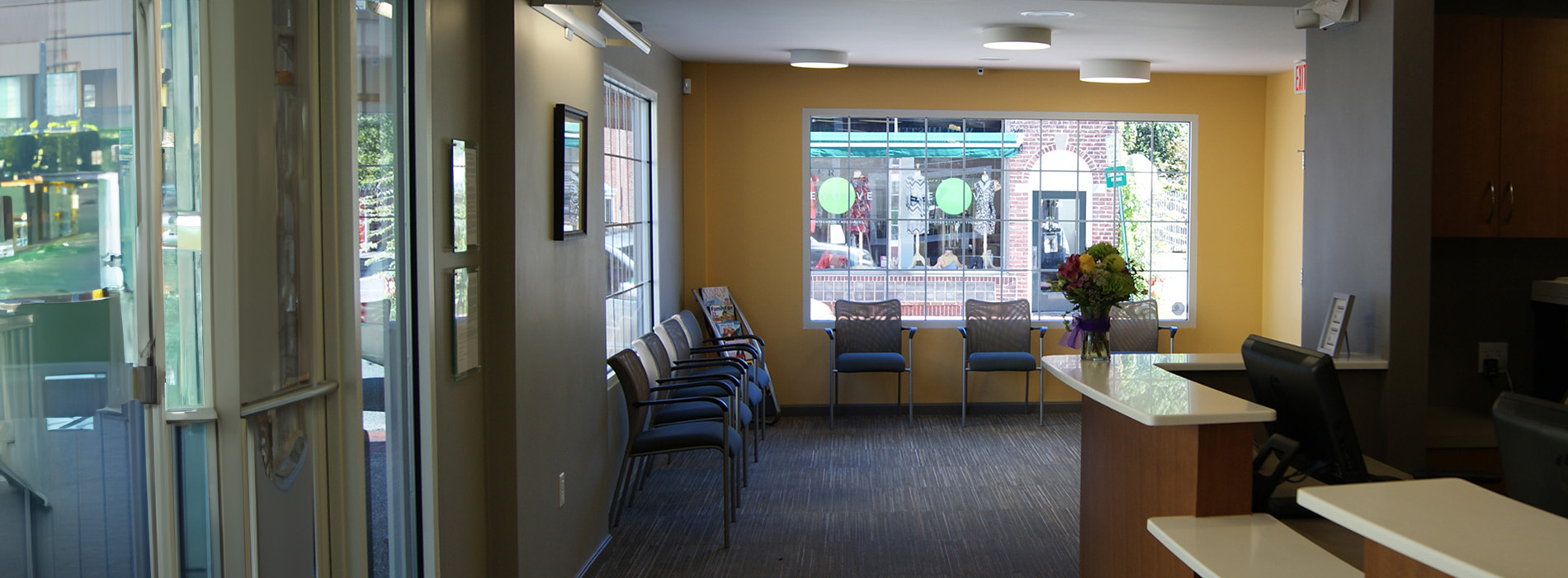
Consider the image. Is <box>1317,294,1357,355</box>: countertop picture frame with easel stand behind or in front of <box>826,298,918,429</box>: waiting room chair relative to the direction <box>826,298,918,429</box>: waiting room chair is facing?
in front

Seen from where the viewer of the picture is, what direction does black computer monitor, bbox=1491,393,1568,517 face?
facing away from the viewer and to the right of the viewer

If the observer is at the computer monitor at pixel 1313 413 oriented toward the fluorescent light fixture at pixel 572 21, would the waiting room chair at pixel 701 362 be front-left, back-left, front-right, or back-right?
front-right

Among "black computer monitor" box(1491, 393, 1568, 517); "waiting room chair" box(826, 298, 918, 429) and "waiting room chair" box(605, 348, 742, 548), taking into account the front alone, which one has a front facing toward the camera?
"waiting room chair" box(826, 298, 918, 429)

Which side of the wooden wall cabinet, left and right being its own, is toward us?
front

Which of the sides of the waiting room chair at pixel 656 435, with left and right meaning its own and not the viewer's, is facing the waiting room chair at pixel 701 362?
left

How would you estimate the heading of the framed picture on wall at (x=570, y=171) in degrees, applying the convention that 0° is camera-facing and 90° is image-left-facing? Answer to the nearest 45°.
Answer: approximately 270°

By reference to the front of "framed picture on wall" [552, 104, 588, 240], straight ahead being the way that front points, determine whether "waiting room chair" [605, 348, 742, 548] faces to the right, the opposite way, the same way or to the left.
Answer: the same way

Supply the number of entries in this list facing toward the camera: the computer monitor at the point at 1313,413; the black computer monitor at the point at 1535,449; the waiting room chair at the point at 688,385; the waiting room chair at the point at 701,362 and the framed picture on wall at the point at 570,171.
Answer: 0

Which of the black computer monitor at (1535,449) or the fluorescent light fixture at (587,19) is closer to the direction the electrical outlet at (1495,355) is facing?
the black computer monitor

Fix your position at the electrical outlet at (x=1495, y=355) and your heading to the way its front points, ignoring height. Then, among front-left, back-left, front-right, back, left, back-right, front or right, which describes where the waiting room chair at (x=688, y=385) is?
right

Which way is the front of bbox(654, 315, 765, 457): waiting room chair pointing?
to the viewer's right

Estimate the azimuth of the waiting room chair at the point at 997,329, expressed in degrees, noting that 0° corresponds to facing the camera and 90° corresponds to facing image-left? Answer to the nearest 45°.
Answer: approximately 0°

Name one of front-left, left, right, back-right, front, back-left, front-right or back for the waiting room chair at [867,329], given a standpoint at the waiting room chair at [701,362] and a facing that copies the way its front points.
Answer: front-left

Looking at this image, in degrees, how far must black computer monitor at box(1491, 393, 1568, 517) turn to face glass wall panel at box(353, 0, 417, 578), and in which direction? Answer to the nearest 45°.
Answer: approximately 135° to its left

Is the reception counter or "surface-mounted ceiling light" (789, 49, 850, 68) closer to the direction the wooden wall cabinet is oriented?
the reception counter

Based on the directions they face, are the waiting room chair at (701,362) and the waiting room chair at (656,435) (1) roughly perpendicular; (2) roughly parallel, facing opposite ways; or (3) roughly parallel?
roughly parallel

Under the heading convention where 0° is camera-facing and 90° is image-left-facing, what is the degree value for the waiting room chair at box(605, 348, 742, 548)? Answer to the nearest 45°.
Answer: approximately 270°
